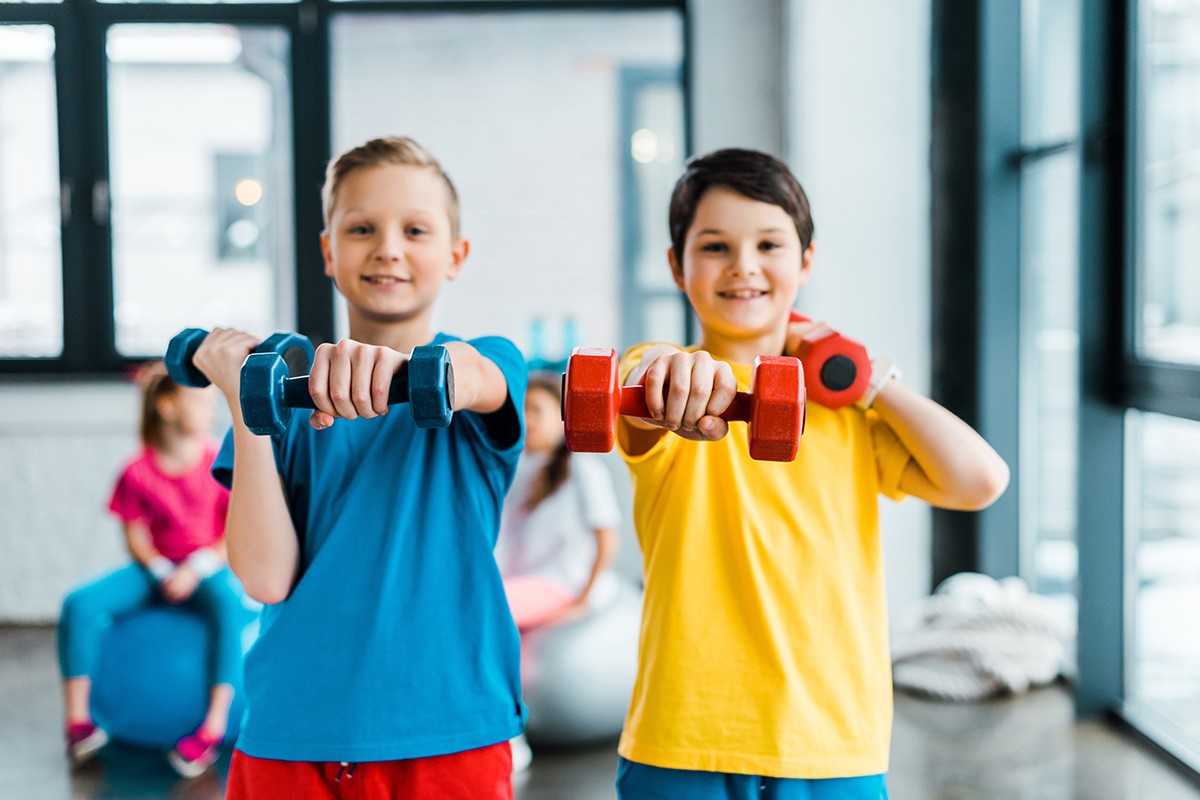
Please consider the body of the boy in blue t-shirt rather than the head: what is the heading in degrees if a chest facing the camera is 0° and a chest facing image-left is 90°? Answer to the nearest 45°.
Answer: approximately 0°

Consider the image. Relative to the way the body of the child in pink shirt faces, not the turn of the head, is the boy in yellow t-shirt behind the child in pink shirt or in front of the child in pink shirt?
in front

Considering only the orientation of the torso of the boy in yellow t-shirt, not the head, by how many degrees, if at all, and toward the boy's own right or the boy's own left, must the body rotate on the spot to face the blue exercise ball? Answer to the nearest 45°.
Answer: approximately 135° to the boy's own right

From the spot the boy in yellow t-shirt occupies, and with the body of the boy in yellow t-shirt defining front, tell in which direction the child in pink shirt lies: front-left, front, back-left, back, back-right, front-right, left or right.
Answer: back-right

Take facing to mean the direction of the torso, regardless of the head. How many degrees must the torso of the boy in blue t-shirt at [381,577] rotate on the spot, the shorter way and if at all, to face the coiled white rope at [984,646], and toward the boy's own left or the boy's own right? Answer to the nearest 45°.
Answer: approximately 135° to the boy's own left

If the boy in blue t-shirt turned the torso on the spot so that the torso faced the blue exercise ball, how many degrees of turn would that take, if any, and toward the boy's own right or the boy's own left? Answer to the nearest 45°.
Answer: approximately 180°

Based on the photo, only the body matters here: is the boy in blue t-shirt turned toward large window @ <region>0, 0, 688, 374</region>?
no

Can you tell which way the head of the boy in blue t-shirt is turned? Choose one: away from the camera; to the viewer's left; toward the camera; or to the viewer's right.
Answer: toward the camera

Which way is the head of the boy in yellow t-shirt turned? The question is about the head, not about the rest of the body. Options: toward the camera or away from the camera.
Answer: toward the camera

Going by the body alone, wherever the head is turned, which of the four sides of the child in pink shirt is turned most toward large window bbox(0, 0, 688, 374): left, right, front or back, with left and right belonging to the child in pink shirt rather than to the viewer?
back

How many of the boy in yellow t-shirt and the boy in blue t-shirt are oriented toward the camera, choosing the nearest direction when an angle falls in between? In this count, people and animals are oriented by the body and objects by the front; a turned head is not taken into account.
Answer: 2
